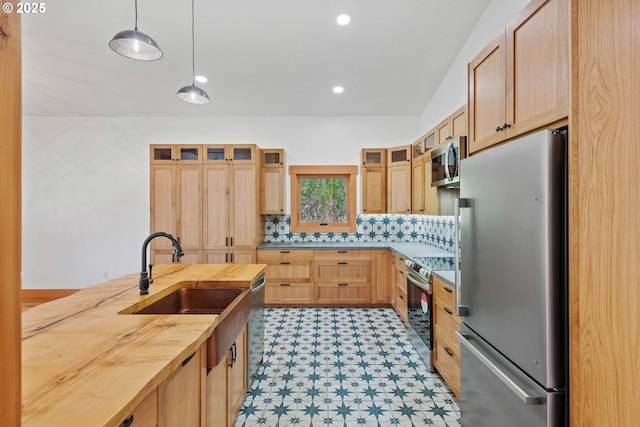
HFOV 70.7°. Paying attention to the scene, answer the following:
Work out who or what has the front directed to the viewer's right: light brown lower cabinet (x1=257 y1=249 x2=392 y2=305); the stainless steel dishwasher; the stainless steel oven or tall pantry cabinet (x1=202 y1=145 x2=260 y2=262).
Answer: the stainless steel dishwasher

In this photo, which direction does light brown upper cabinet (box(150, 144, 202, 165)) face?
toward the camera

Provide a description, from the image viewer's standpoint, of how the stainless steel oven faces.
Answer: facing to the left of the viewer

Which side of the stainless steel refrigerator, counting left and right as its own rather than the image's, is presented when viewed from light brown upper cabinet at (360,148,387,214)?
right

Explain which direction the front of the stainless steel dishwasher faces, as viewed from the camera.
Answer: facing to the right of the viewer

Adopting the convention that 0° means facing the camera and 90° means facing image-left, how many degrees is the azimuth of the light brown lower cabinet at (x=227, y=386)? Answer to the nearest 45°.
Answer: approximately 270°

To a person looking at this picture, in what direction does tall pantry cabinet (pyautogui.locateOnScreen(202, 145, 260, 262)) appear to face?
facing the viewer

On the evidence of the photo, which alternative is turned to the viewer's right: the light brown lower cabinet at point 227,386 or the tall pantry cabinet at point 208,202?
the light brown lower cabinet

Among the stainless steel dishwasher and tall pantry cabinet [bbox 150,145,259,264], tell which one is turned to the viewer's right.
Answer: the stainless steel dishwasher
